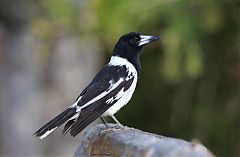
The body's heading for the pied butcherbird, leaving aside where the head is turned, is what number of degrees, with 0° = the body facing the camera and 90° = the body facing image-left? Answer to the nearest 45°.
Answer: approximately 270°
